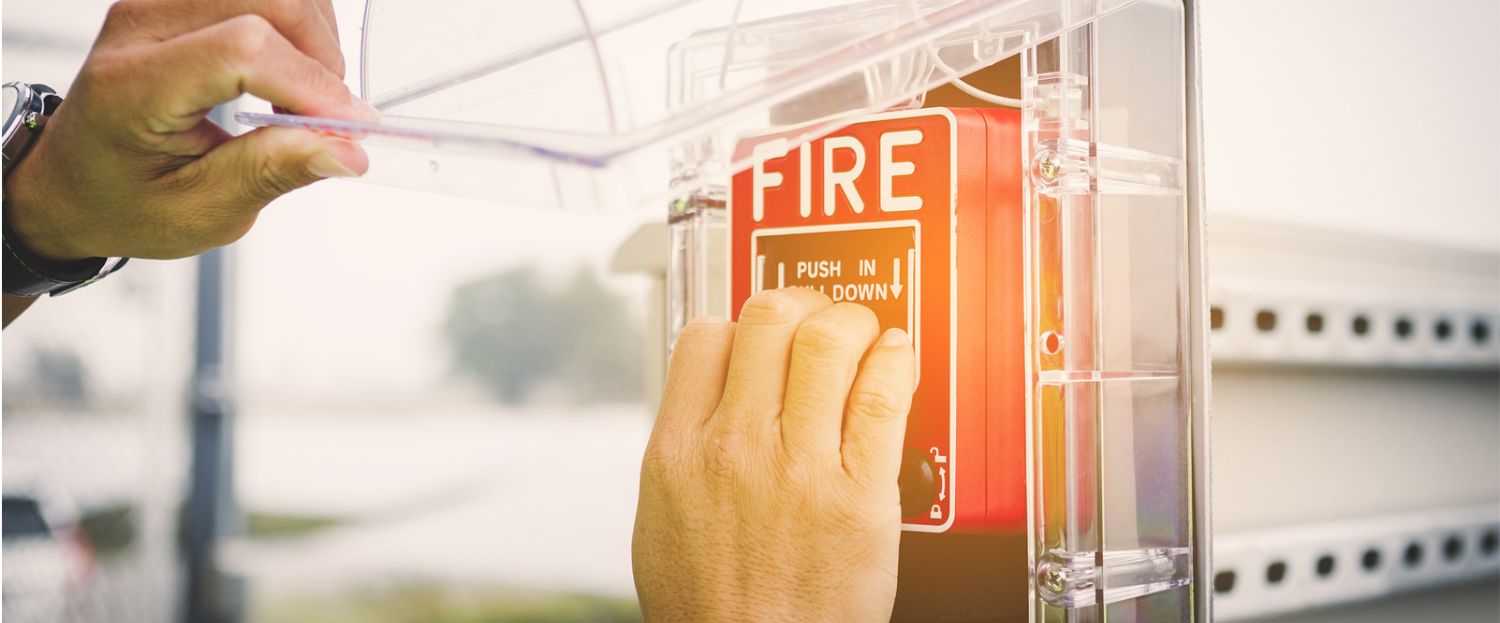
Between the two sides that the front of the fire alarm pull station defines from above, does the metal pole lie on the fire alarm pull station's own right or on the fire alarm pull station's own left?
on the fire alarm pull station's own right

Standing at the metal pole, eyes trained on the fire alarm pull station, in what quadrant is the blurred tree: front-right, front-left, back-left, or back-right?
back-left

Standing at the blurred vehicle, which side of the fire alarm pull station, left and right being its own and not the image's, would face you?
right

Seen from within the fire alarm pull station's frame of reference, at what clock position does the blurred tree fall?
The blurred tree is roughly at 4 o'clock from the fire alarm pull station.

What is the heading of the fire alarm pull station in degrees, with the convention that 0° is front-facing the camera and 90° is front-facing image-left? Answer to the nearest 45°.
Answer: approximately 45°

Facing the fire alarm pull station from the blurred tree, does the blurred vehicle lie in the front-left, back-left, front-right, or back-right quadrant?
front-right
